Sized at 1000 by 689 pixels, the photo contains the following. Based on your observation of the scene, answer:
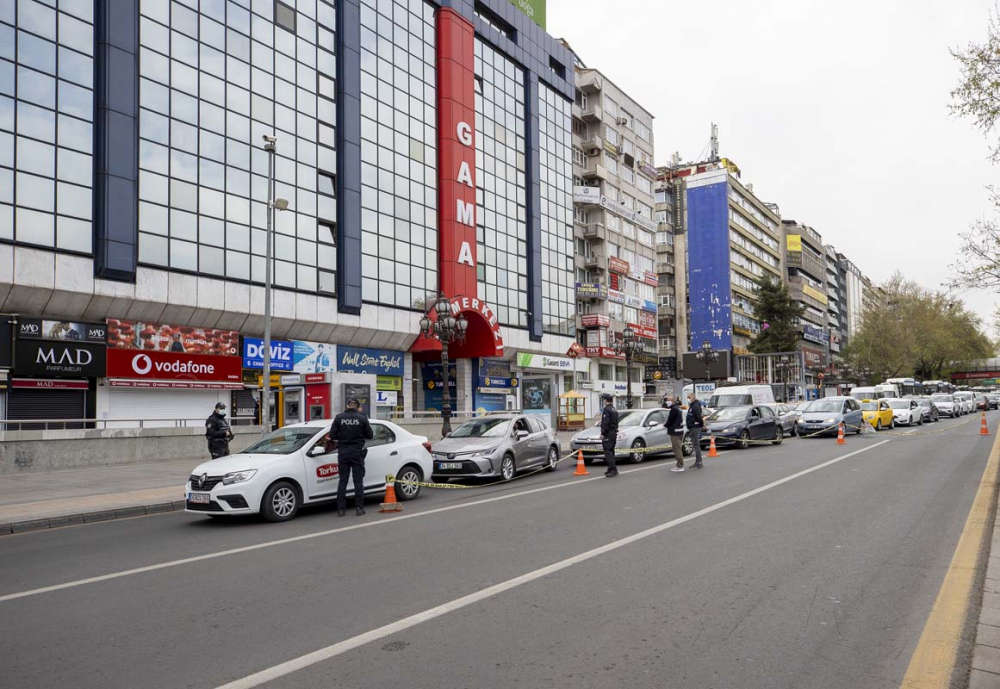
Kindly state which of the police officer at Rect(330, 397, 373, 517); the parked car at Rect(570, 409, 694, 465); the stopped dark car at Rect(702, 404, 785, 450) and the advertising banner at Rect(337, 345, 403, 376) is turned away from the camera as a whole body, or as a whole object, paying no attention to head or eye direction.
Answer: the police officer

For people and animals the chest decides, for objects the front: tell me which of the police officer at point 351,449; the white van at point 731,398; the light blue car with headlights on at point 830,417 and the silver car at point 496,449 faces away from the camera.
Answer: the police officer

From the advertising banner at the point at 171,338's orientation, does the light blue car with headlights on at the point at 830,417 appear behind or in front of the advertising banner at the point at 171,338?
in front

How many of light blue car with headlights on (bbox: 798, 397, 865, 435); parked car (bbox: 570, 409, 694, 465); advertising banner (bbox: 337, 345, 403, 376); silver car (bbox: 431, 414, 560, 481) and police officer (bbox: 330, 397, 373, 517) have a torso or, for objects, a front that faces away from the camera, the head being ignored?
1

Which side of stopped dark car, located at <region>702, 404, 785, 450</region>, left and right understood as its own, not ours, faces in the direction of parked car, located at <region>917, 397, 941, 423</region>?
back

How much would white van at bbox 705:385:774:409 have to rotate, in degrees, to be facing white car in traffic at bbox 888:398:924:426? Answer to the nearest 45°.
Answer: approximately 180°

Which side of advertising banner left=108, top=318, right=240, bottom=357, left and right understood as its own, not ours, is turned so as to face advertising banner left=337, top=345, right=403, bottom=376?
left

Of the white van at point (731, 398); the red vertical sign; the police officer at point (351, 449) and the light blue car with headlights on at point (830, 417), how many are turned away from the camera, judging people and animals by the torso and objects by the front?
1

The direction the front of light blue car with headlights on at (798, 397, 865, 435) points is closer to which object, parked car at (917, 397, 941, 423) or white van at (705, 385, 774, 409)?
the white van

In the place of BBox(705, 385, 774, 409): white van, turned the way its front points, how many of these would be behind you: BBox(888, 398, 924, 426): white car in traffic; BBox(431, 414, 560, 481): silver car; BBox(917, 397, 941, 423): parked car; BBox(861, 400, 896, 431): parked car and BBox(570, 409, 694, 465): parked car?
3

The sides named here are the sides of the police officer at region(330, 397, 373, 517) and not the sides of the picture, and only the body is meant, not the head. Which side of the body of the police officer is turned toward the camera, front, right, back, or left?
back

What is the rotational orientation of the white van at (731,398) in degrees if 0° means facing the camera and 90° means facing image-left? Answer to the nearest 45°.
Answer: approximately 45°

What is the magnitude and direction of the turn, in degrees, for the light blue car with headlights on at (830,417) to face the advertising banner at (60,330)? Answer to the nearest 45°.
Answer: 0° — it already faces it

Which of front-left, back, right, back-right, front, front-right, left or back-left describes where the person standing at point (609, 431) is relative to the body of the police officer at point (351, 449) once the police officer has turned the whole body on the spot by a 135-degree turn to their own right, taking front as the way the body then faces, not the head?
left

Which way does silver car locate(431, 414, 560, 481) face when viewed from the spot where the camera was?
facing the viewer and to the left of the viewer

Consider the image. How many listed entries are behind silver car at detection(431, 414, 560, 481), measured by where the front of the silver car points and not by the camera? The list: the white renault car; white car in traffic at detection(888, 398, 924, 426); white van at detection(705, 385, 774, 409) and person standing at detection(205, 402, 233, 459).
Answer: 2

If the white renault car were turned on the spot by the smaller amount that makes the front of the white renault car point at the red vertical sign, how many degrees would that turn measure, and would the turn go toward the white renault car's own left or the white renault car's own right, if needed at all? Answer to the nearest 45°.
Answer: approximately 135° to the white renault car's own right

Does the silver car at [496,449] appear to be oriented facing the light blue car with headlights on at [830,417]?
no

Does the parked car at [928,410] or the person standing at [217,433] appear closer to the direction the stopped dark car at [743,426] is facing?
the person standing

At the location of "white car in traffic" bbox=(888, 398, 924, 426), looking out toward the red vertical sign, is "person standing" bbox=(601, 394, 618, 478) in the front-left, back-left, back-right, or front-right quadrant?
front-left

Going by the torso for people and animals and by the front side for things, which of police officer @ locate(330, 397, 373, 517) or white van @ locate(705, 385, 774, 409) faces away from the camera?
the police officer

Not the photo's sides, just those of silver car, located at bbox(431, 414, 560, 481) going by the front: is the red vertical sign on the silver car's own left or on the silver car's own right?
on the silver car's own right

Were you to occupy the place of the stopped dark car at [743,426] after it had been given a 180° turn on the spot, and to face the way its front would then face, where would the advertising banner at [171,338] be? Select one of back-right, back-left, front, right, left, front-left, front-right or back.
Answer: back-left
